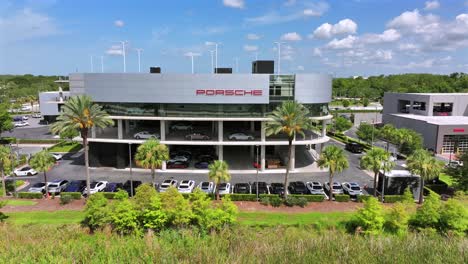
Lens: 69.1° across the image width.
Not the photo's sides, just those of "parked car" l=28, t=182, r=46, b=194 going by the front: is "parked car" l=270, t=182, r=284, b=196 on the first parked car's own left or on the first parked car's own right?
on the first parked car's own left

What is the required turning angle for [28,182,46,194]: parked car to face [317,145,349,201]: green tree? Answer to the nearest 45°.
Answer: approximately 90° to its left

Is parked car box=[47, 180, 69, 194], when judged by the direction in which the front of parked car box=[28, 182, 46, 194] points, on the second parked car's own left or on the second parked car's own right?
on the second parked car's own left

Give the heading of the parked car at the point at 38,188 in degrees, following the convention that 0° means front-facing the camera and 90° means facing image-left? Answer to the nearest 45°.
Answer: approximately 45°

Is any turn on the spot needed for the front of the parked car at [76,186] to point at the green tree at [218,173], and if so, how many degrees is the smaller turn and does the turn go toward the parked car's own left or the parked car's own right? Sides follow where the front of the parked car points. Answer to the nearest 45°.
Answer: approximately 90° to the parked car's own left

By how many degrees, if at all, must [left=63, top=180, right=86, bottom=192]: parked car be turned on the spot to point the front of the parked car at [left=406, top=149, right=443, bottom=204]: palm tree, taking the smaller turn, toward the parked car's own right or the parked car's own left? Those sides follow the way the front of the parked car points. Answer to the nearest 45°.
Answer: approximately 90° to the parked car's own left

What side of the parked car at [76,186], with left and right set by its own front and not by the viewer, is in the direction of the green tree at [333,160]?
left

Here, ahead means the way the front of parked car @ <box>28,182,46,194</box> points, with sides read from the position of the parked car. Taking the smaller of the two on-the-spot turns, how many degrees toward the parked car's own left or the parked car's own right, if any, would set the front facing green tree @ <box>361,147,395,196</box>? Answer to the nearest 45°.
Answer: approximately 90° to the parked car's own left
